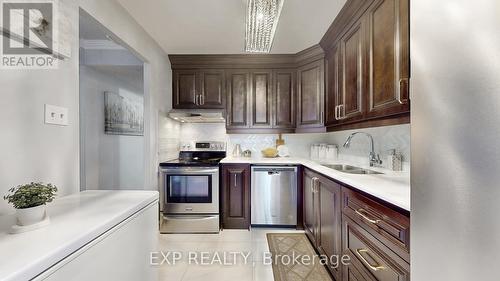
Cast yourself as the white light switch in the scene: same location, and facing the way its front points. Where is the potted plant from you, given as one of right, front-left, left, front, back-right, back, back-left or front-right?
front-right

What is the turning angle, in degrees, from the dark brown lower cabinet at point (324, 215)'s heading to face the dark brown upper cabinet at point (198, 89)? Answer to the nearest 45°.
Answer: approximately 45° to its right

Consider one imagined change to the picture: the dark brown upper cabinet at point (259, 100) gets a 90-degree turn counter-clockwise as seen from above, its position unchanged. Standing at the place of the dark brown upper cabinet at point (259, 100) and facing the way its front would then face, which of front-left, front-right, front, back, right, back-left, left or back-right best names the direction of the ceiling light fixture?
right

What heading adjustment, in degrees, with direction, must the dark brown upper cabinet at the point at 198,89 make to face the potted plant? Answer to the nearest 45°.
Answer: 0° — it already faces it

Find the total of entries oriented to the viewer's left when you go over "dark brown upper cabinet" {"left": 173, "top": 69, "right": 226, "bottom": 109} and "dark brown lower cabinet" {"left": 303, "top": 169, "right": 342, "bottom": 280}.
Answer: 1

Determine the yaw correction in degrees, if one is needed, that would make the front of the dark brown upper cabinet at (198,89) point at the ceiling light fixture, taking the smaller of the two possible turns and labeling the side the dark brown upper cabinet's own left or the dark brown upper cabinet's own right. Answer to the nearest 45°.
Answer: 0° — it already faces it

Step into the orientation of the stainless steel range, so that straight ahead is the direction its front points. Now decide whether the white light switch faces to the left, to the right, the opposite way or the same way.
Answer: to the left

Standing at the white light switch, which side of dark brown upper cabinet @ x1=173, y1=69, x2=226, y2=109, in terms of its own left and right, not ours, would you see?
front

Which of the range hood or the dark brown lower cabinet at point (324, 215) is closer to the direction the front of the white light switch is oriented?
the dark brown lower cabinet

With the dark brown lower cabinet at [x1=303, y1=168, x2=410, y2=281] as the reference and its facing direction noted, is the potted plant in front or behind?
in front

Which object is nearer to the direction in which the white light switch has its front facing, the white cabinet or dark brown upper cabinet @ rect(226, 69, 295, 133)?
the white cabinet

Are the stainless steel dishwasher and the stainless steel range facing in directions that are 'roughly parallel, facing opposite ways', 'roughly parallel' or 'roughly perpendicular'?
roughly parallel

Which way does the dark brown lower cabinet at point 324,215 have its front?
to the viewer's left

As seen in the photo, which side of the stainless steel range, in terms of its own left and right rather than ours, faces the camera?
front

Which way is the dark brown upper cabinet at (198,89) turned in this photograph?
toward the camera
